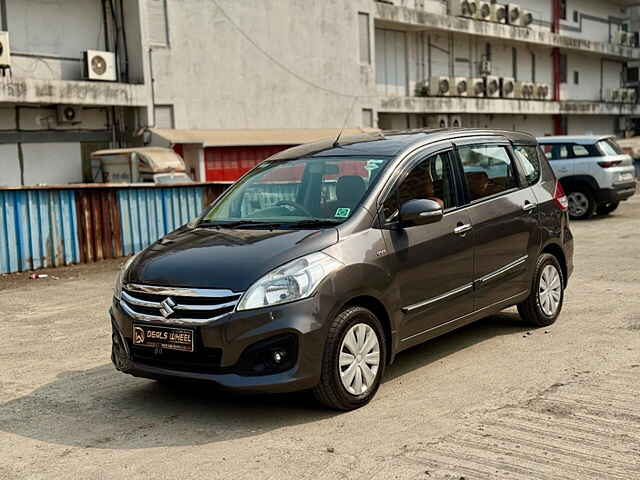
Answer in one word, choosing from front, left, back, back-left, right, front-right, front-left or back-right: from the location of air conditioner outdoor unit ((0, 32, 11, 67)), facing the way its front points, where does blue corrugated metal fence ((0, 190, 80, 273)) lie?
front

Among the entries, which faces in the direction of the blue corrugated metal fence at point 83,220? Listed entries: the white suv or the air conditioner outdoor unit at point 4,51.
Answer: the air conditioner outdoor unit

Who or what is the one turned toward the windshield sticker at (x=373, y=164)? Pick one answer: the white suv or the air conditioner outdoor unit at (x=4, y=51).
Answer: the air conditioner outdoor unit

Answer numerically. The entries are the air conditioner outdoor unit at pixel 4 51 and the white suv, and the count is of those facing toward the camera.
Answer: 1

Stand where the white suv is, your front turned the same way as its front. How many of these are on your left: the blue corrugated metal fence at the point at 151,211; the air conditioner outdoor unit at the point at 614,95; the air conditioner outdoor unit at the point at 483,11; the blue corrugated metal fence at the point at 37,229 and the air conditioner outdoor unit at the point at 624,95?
2

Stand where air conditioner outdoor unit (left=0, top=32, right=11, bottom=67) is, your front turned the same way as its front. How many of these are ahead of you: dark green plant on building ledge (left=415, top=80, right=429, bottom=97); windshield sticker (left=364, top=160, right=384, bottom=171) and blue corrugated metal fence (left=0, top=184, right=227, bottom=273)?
2

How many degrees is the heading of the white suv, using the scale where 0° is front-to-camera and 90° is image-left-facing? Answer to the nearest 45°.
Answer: approximately 135°

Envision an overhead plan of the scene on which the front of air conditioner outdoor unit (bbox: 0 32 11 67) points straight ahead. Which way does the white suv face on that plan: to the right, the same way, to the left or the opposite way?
the opposite way

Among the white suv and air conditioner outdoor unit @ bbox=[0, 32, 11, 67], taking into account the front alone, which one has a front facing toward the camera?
the air conditioner outdoor unit

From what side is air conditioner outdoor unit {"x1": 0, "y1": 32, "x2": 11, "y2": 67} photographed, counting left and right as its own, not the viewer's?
front

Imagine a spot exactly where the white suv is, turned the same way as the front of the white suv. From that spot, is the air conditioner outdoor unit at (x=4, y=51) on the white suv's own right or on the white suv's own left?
on the white suv's own left

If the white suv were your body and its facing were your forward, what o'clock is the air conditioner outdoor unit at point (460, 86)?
The air conditioner outdoor unit is roughly at 1 o'clock from the white suv.

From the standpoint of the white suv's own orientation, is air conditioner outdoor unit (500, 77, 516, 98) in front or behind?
in front

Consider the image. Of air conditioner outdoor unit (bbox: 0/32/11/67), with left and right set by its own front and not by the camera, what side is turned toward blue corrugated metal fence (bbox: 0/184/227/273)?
front

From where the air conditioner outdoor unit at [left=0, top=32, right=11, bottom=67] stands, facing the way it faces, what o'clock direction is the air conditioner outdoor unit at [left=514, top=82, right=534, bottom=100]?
the air conditioner outdoor unit at [left=514, top=82, right=534, bottom=100] is roughly at 8 o'clock from the air conditioner outdoor unit at [left=0, top=32, right=11, bottom=67].

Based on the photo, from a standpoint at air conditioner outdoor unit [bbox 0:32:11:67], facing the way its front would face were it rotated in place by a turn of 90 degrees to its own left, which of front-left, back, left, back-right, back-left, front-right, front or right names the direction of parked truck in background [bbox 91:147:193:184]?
front
